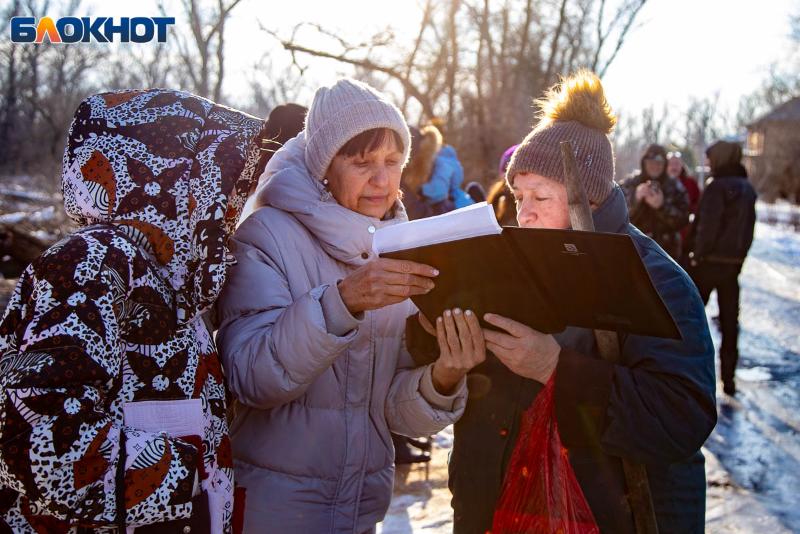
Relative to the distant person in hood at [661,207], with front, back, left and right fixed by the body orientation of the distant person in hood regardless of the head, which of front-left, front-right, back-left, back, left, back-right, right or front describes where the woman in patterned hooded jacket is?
front

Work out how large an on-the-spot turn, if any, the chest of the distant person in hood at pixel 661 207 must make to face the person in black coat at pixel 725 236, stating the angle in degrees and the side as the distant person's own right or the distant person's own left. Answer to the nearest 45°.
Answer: approximately 90° to the distant person's own left

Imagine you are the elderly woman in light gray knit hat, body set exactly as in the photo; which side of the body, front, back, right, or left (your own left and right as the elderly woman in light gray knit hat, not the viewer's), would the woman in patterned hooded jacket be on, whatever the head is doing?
right

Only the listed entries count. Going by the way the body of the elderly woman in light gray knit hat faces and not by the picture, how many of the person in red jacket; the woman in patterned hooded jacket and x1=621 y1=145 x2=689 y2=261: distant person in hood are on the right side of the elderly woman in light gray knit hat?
1

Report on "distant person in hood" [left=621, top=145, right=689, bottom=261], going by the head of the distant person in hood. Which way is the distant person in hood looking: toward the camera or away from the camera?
toward the camera

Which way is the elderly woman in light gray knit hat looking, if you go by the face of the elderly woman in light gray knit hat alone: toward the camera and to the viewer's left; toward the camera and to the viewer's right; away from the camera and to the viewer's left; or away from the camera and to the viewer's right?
toward the camera and to the viewer's right

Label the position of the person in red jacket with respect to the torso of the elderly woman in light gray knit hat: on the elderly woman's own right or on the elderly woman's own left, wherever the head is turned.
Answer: on the elderly woman's own left

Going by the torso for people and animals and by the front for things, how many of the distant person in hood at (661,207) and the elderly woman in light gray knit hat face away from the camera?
0

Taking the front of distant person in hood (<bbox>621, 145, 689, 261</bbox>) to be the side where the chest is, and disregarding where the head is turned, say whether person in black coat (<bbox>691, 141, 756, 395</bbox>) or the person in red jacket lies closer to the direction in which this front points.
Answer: the person in black coat

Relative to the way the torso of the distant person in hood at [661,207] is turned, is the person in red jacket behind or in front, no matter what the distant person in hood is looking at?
behind

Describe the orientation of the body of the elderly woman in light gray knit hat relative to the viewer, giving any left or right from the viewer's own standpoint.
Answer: facing the viewer and to the right of the viewer

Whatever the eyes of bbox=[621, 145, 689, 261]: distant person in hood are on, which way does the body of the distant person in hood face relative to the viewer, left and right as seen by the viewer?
facing the viewer

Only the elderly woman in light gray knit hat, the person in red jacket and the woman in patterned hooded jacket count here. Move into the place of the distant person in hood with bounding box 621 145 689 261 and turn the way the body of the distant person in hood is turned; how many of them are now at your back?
1

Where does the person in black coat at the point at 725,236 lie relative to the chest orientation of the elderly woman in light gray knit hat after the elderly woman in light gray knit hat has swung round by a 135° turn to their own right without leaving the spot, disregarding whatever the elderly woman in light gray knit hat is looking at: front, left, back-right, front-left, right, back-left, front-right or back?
back-right
